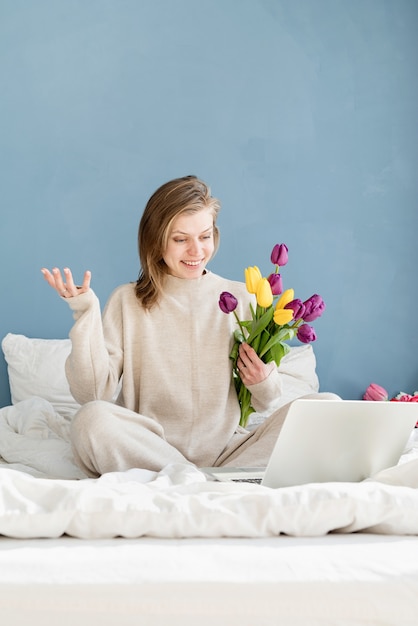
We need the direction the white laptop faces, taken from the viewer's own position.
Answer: facing away from the viewer and to the left of the viewer

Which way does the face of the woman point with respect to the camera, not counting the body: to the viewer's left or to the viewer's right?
to the viewer's right

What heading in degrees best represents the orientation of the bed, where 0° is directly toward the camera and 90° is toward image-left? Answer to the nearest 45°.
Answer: approximately 0°
